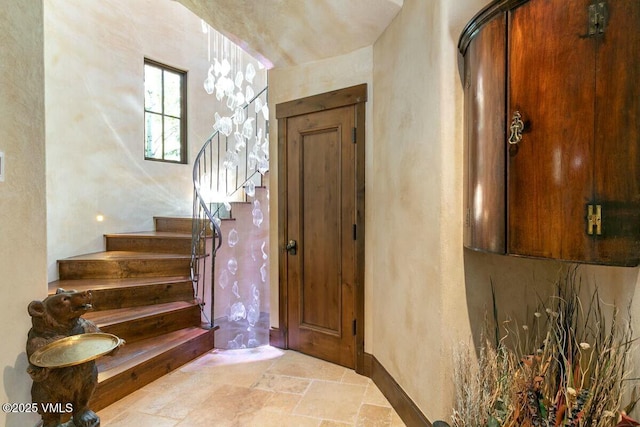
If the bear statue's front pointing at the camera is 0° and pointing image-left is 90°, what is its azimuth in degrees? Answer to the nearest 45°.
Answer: approximately 315°

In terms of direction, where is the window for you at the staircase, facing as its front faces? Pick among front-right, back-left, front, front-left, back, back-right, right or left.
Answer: back-left

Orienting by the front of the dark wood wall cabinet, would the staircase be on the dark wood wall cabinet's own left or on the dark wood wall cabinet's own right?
on the dark wood wall cabinet's own right

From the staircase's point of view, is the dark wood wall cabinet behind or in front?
in front

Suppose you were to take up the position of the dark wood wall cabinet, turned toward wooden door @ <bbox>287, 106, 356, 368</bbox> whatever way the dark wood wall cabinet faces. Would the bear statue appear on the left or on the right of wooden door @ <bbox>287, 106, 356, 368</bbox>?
left

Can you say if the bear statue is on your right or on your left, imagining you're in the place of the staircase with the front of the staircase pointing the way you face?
on your right

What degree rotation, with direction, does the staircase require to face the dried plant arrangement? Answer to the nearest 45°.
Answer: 0° — it already faces it

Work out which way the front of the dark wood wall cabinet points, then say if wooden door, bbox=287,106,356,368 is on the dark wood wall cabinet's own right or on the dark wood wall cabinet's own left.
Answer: on the dark wood wall cabinet's own right
